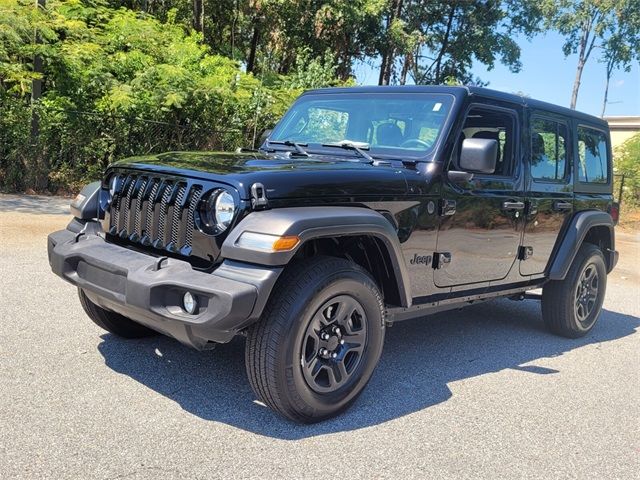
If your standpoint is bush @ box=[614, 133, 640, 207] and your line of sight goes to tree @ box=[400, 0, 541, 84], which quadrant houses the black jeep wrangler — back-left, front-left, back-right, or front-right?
back-left

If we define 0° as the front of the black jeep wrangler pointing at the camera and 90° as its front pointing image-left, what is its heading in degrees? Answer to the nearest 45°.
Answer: approximately 45°

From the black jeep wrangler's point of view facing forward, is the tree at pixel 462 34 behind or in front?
behind

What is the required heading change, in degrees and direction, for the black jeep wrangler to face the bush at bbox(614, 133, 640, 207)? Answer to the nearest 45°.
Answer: approximately 180°
